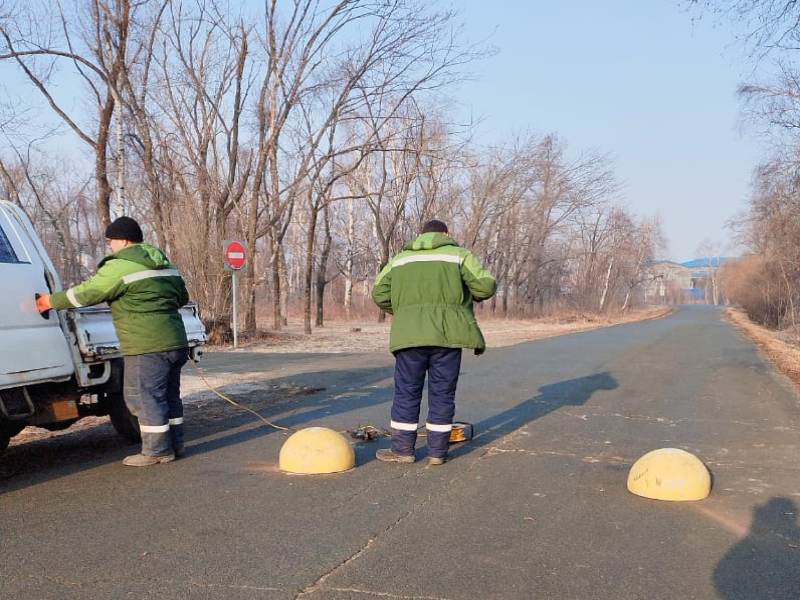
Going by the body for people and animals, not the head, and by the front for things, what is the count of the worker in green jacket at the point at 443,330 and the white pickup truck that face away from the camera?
1

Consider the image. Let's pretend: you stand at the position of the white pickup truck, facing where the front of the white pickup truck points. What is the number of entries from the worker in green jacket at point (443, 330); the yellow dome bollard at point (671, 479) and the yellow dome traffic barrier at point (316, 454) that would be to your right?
0

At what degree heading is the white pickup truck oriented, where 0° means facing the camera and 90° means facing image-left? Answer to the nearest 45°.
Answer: approximately 45°

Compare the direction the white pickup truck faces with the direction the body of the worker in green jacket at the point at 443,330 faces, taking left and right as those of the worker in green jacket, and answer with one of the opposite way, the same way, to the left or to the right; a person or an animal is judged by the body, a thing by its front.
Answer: the opposite way

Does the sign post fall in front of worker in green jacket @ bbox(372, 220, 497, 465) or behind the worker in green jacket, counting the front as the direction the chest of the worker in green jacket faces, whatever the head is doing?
in front

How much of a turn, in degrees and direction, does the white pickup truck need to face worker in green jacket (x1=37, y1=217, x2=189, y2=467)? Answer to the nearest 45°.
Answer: approximately 135° to its left

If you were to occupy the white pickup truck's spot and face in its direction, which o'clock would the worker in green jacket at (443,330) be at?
The worker in green jacket is roughly at 8 o'clock from the white pickup truck.

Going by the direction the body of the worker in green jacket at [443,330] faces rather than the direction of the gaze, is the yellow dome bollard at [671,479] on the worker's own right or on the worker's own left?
on the worker's own right

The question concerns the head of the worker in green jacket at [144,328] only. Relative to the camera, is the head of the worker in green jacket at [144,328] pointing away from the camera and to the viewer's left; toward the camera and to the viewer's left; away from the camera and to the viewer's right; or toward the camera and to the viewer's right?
away from the camera and to the viewer's left

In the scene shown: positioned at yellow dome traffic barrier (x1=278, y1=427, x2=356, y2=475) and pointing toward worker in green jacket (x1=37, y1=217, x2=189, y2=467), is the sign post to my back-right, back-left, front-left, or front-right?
front-right

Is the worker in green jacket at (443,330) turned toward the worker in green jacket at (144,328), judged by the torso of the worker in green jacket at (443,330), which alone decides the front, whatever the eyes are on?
no

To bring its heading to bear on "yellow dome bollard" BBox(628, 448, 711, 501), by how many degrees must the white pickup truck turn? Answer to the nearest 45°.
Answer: approximately 90° to its left

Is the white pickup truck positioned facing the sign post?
no

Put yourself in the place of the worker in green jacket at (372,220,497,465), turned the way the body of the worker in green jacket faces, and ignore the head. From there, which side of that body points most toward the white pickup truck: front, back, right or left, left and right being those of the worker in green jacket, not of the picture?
left

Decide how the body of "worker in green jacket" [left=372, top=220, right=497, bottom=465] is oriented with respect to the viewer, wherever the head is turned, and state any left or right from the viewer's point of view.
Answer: facing away from the viewer

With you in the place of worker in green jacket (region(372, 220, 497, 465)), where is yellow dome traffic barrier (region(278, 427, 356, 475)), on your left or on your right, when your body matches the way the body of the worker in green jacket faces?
on your left
